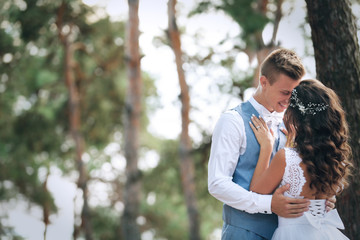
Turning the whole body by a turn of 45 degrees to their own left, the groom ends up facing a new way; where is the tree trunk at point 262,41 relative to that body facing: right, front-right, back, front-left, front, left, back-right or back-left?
left

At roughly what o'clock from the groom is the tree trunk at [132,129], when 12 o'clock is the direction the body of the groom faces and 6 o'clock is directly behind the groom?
The tree trunk is roughly at 7 o'clock from the groom.

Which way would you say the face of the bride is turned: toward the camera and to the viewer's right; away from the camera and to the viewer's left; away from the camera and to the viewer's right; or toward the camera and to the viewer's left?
away from the camera and to the viewer's left

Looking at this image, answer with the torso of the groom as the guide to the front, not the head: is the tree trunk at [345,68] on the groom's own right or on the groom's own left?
on the groom's own left

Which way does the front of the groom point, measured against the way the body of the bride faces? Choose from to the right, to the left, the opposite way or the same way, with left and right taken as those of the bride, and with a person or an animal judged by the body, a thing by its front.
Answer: the opposite way

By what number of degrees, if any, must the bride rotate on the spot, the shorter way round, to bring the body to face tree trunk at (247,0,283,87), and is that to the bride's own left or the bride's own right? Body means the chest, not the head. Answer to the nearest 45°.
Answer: approximately 45° to the bride's own right

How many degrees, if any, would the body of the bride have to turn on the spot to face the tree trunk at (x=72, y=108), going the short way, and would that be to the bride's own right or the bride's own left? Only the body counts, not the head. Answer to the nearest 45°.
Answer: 0° — they already face it

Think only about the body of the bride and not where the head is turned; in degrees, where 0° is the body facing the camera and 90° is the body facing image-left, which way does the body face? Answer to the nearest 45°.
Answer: approximately 135°

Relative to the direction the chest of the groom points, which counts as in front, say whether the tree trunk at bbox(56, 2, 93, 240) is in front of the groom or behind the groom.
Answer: behind
